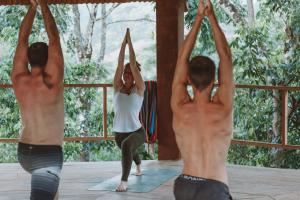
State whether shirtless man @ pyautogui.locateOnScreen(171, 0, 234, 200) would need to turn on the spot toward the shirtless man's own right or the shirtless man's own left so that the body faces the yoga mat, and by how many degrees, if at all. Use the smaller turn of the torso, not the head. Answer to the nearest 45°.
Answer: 0° — they already face it

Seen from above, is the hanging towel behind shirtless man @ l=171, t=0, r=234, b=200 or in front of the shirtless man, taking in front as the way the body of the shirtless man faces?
in front

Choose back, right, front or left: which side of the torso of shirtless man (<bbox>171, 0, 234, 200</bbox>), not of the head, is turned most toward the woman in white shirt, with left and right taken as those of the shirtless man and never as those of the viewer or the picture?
front

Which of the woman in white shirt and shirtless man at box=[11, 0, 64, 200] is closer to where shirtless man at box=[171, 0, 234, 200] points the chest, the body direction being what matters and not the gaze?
the woman in white shirt

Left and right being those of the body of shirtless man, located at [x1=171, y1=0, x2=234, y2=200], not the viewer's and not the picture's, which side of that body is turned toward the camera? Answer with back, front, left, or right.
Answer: back

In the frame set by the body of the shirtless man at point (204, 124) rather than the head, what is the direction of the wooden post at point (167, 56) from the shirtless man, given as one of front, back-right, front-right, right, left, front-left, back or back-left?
front

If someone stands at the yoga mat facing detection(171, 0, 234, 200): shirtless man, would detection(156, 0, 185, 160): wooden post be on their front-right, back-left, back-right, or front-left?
back-left

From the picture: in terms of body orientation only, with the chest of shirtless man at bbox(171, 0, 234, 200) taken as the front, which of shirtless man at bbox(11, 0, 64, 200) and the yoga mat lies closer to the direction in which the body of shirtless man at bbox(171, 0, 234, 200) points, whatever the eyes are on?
the yoga mat

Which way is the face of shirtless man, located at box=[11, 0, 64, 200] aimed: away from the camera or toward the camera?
away from the camera

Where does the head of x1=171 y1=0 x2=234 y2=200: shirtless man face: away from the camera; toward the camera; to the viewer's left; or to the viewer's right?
away from the camera

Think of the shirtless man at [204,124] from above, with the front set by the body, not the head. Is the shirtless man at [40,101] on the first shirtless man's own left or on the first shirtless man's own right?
on the first shirtless man's own left
